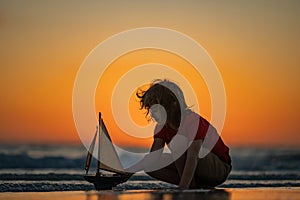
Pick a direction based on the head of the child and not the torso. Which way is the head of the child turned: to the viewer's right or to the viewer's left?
to the viewer's left

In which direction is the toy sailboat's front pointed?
to the viewer's left

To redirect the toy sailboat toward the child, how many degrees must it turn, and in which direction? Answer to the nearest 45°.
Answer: approximately 135° to its left
